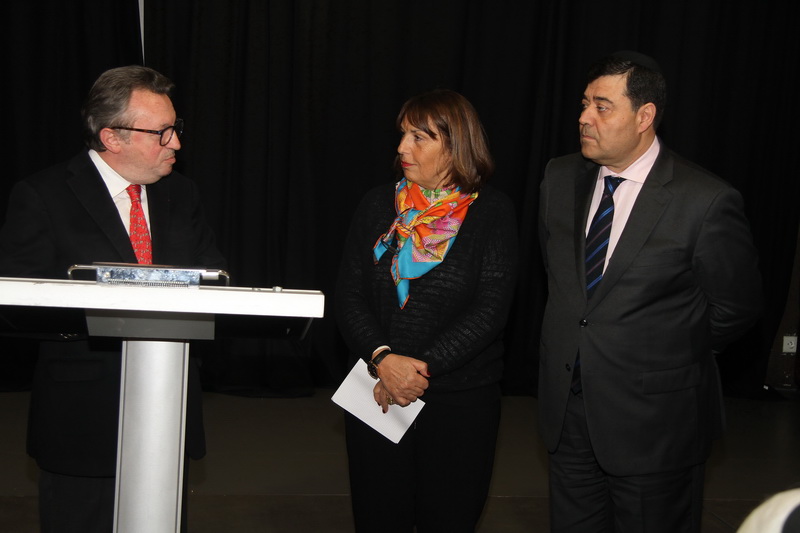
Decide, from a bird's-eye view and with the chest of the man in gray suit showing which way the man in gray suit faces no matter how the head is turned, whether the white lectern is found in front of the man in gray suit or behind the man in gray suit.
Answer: in front

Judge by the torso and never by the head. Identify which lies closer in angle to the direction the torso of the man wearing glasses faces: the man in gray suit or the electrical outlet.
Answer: the man in gray suit

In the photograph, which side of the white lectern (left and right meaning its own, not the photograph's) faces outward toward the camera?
front

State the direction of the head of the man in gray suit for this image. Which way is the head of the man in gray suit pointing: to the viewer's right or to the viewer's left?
to the viewer's left

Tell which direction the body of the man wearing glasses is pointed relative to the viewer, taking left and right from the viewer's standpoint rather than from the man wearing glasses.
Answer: facing the viewer and to the right of the viewer

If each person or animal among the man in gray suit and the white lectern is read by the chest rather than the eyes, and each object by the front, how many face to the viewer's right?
0

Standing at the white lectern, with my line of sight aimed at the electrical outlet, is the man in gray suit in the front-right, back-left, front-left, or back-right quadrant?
front-right

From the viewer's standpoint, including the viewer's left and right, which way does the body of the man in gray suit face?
facing the viewer and to the left of the viewer

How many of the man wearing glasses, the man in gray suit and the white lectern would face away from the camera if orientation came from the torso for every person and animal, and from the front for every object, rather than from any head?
0

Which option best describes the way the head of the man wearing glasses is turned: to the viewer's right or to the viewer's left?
to the viewer's right

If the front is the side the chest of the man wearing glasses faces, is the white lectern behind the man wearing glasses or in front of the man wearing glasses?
in front
